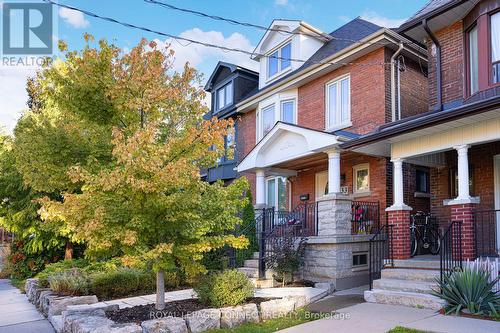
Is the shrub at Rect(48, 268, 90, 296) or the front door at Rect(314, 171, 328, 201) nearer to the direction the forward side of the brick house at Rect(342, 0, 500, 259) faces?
the shrub

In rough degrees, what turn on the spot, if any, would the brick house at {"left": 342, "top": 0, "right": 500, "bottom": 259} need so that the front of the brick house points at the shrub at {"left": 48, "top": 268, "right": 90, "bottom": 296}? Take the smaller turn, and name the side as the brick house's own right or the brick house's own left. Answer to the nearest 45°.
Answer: approximately 45° to the brick house's own right

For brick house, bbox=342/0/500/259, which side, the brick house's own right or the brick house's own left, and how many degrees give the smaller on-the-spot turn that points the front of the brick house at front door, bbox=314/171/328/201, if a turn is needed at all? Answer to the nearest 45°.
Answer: approximately 90° to the brick house's own right

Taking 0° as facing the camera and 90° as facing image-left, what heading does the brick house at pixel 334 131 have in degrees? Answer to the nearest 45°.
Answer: approximately 45°

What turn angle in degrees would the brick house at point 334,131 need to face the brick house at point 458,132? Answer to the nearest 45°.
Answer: approximately 90° to its left

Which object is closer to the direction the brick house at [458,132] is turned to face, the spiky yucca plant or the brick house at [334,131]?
the spiky yucca plant

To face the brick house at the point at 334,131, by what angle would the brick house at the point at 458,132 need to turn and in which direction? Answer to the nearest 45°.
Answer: approximately 90° to its right
